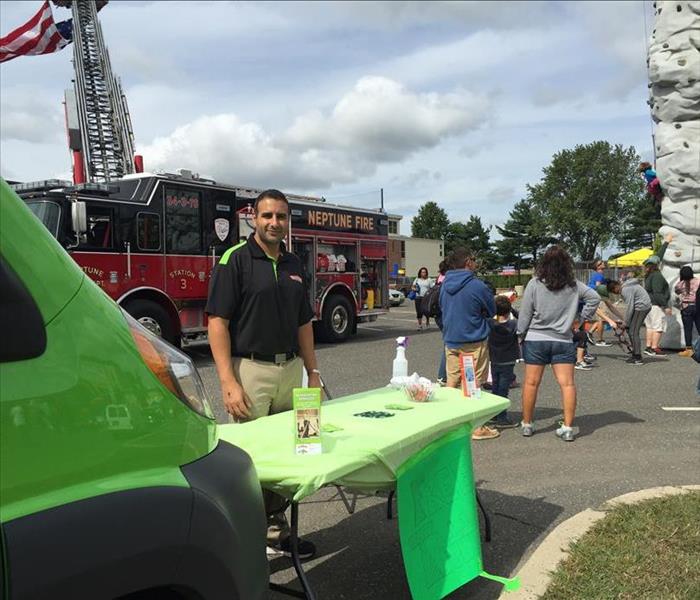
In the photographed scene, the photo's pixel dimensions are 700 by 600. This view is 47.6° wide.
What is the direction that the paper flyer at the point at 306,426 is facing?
toward the camera

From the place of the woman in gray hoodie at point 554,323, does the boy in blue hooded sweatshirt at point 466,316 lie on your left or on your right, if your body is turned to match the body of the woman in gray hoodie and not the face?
on your left

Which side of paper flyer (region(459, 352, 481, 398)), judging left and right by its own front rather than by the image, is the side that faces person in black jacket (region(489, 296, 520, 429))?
back

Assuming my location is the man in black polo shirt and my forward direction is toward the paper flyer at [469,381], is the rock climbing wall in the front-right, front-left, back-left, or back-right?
front-left

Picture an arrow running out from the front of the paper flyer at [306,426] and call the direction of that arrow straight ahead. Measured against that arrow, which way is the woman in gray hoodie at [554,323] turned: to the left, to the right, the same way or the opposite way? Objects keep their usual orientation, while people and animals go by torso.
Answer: the opposite way

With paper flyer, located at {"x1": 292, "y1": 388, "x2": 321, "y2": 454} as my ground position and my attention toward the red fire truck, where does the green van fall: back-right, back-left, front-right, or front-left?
back-left

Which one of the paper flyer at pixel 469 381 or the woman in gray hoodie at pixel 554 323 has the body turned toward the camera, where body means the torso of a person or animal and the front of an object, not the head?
the paper flyer

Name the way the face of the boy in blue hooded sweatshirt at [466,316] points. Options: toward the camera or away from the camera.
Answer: away from the camera

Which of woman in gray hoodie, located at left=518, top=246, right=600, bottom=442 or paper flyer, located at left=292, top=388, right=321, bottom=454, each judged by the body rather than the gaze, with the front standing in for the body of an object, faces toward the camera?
the paper flyer

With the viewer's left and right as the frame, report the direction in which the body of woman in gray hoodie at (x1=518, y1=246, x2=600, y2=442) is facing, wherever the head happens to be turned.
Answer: facing away from the viewer

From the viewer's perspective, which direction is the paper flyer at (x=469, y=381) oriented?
toward the camera

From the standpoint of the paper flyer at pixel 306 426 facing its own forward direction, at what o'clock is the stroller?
The stroller is roughly at 7 o'clock from the paper flyer.

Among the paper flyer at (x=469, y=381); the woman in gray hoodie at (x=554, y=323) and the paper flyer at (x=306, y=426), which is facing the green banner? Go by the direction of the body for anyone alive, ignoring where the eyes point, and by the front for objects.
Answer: the paper flyer at (x=469, y=381)

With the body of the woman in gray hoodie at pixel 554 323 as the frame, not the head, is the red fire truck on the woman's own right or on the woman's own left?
on the woman's own left
